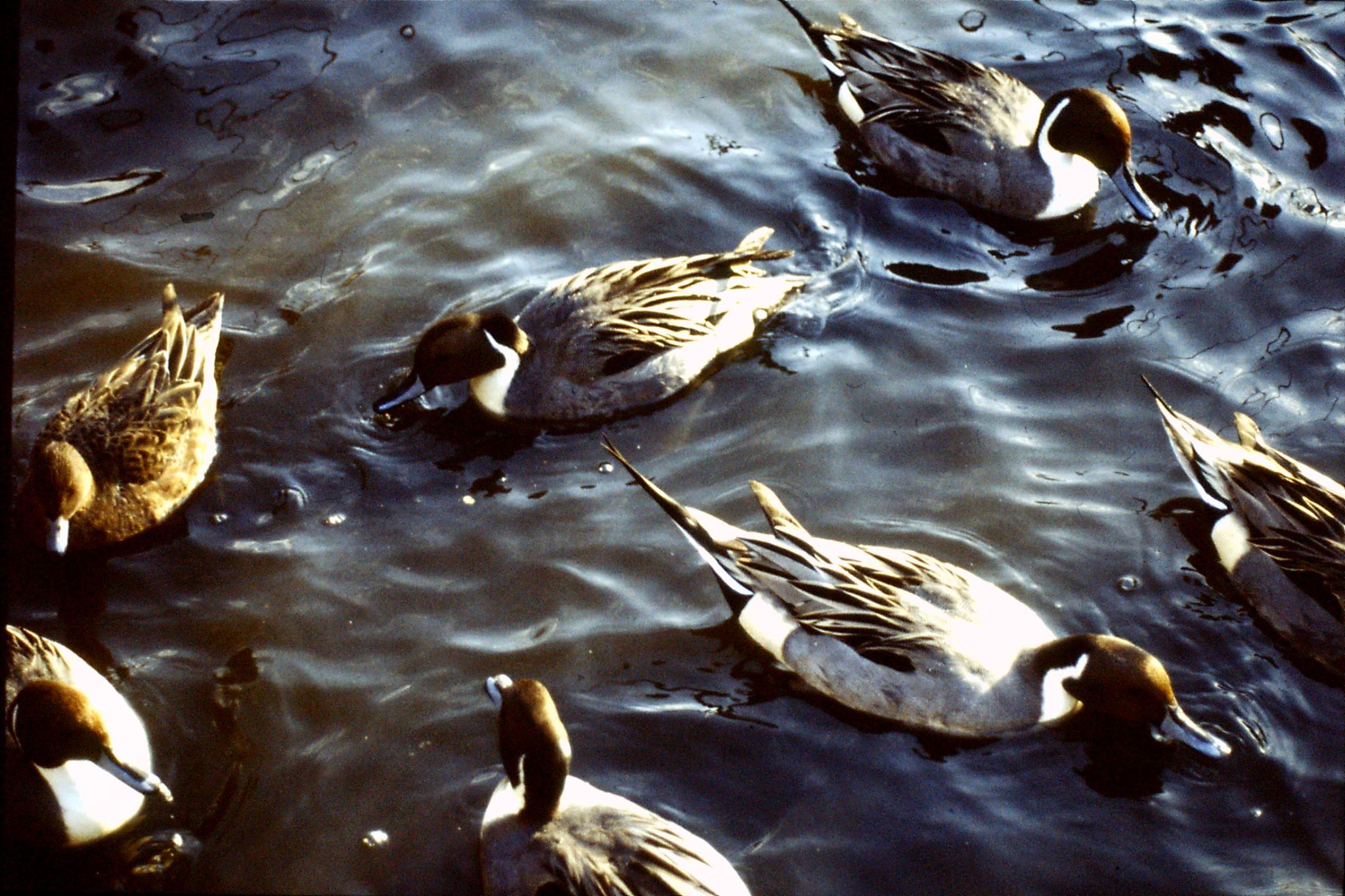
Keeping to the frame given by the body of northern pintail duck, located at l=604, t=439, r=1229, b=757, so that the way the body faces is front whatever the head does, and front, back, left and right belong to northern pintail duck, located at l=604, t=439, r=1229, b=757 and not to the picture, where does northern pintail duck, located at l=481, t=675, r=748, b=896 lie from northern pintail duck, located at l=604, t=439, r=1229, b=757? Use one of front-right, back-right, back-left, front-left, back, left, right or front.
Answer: right

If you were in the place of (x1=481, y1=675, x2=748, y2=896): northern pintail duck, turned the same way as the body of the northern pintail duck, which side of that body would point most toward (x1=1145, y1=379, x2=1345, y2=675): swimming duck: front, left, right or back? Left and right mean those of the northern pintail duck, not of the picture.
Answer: right

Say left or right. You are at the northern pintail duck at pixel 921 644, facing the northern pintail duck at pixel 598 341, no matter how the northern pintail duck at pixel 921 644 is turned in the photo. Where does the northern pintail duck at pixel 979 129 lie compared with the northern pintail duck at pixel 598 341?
right

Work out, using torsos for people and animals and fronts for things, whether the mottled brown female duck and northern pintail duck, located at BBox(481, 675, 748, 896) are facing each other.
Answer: no

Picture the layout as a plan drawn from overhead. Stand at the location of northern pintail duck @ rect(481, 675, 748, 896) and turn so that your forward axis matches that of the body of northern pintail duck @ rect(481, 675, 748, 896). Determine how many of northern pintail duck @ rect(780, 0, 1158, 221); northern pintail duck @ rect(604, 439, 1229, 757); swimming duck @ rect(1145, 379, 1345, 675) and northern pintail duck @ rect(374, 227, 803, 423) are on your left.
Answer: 0

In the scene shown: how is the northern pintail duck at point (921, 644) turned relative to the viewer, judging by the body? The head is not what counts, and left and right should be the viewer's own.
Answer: facing the viewer and to the right of the viewer

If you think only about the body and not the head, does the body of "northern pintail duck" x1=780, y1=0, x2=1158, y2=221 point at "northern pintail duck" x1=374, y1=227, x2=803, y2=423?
no

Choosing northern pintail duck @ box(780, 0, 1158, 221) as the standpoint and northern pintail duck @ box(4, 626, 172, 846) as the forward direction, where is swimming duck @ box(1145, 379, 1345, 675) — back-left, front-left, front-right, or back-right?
front-left

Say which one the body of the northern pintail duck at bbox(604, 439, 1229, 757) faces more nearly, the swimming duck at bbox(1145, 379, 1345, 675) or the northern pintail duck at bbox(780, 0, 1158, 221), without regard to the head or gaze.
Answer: the swimming duck

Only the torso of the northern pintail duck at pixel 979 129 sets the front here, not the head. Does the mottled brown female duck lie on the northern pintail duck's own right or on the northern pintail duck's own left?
on the northern pintail duck's own right

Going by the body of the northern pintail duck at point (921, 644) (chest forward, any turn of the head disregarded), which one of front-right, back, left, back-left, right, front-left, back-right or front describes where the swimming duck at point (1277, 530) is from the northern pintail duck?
left

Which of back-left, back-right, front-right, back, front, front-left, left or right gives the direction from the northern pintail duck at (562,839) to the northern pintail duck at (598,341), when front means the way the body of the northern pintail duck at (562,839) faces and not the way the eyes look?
front-right

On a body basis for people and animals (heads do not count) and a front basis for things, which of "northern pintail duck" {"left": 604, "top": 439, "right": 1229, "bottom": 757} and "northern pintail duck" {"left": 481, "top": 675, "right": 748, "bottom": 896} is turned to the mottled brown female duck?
"northern pintail duck" {"left": 481, "top": 675, "right": 748, "bottom": 896}

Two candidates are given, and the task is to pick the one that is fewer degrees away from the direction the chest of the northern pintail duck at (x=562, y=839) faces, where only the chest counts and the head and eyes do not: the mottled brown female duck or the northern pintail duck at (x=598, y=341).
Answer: the mottled brown female duck

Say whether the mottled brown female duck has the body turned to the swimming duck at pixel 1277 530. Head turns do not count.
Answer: no

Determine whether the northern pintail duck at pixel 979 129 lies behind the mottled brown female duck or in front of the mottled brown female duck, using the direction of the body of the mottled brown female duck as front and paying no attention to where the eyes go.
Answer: behind

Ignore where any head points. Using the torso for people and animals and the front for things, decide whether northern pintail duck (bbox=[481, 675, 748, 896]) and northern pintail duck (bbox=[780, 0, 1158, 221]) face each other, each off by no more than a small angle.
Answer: no

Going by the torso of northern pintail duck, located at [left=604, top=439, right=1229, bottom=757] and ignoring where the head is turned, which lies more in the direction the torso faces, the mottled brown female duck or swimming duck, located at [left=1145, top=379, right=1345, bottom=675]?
the swimming duck

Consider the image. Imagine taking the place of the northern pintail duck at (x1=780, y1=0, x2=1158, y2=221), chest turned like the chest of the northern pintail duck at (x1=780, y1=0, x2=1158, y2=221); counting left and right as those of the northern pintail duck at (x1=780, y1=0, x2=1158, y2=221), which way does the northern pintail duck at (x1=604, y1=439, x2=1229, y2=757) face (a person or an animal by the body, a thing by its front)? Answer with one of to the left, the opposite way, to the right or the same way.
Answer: the same way

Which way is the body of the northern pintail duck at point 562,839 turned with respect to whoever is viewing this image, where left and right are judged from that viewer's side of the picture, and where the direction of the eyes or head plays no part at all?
facing away from the viewer and to the left of the viewer
